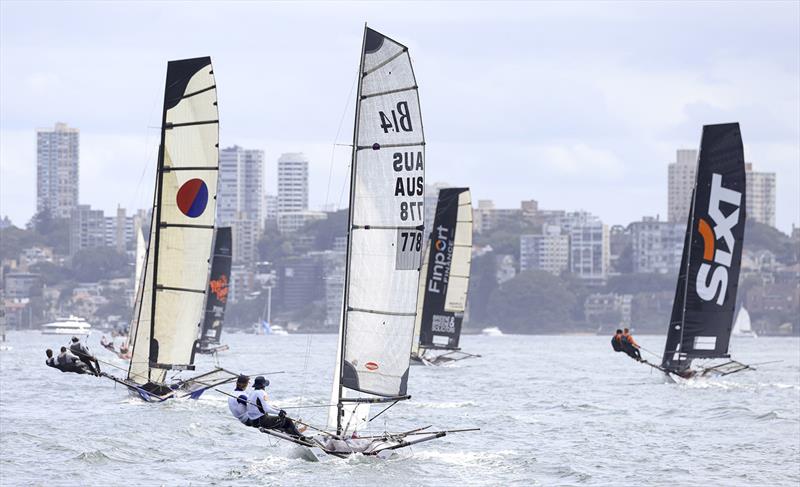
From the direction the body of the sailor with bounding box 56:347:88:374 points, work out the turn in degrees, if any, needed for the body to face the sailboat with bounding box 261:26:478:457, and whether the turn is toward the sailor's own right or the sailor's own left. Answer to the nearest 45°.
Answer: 0° — they already face it

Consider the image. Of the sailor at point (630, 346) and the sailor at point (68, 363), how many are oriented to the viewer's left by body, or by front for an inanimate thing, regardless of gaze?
0

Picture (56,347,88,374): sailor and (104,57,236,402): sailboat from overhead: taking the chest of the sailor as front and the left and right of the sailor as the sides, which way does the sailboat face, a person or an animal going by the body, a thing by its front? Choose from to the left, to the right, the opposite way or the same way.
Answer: to the right

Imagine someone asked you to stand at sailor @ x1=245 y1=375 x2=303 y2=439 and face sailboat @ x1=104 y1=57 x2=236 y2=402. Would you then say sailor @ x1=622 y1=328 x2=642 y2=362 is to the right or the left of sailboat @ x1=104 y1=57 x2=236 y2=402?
right
